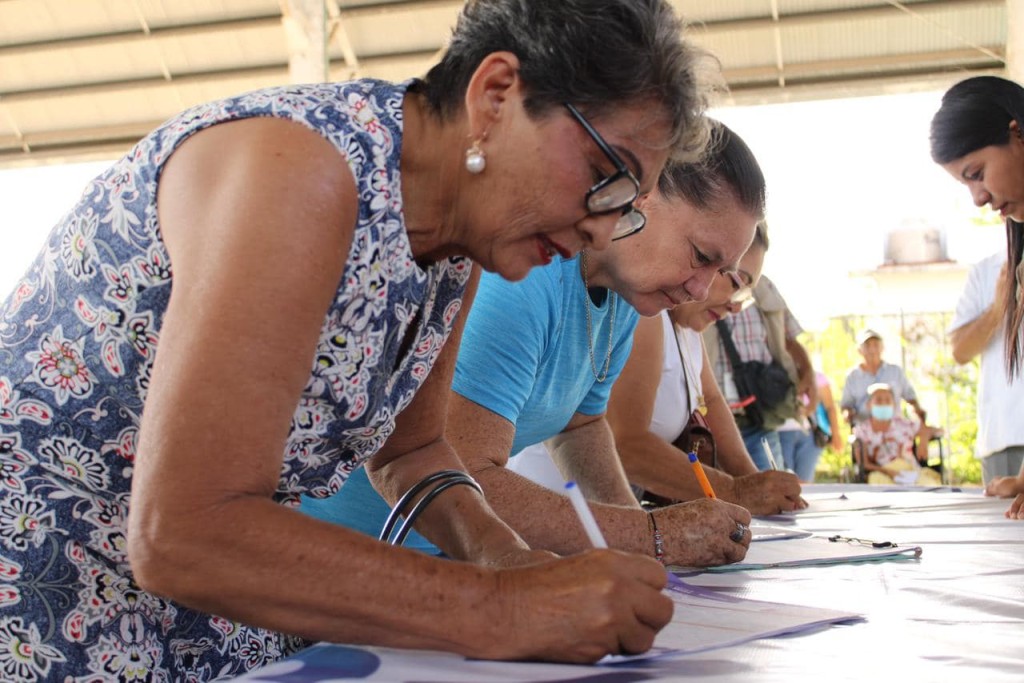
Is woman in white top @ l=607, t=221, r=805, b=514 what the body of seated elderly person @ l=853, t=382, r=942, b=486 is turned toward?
yes

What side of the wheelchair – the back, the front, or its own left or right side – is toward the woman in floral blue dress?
front

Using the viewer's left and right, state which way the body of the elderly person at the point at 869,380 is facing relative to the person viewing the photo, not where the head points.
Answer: facing the viewer

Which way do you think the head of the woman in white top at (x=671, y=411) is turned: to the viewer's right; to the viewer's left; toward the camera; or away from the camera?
to the viewer's right

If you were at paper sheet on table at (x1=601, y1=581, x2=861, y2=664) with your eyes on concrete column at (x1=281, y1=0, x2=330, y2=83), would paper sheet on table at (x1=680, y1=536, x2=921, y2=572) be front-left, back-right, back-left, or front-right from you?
front-right

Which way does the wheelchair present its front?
toward the camera

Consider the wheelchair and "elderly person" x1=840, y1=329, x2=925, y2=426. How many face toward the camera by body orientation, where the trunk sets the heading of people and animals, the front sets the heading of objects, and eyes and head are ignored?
2

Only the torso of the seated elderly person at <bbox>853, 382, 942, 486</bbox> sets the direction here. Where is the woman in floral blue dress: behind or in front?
in front

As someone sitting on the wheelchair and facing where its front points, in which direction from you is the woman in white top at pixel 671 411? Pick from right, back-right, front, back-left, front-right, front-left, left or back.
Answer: front

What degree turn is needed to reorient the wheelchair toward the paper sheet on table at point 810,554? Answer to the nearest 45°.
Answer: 0° — it already faces it

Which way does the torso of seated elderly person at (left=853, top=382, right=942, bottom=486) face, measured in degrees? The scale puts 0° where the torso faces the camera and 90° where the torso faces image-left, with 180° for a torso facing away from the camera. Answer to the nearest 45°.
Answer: approximately 0°
